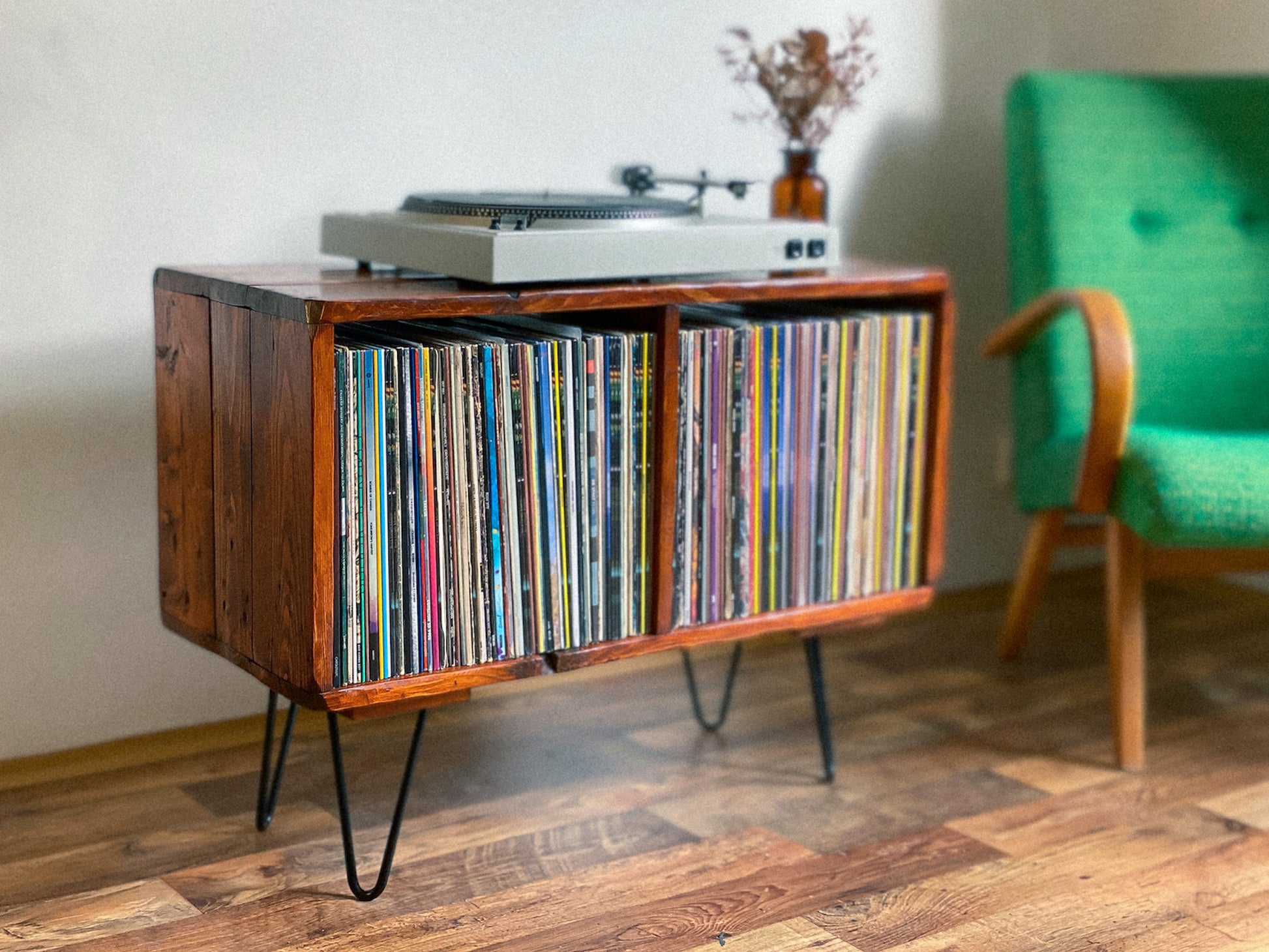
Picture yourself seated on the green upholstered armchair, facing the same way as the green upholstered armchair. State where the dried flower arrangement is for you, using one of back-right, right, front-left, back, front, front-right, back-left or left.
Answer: right

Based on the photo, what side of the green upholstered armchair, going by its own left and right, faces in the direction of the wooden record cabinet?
right

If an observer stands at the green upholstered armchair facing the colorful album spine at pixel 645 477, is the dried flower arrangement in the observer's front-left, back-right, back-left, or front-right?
front-right

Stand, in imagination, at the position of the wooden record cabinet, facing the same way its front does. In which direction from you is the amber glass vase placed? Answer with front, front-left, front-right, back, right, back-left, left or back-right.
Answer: left

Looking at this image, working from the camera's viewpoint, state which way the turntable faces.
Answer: facing the viewer and to the right of the viewer

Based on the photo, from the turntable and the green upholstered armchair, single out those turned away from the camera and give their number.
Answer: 0

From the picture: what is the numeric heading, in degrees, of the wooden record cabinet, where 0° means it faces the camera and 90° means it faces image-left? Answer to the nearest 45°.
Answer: approximately 315°

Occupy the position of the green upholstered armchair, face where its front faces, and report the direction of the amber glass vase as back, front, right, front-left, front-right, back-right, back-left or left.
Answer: right
